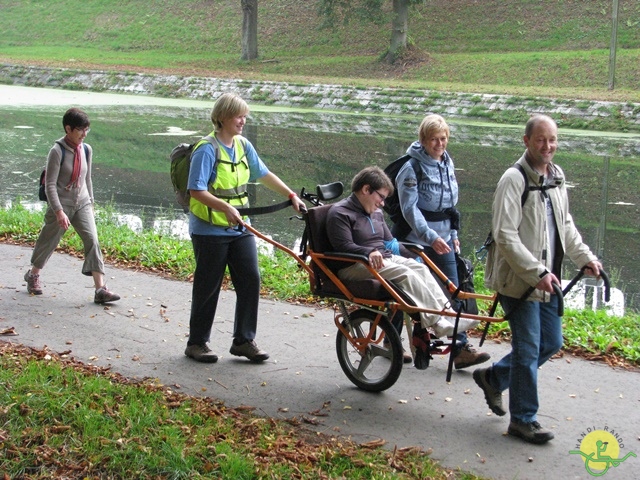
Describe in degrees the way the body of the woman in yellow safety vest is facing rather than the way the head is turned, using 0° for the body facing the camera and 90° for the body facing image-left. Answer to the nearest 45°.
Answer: approximately 315°

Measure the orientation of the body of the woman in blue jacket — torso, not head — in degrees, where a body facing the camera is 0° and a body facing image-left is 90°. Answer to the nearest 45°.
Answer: approximately 315°

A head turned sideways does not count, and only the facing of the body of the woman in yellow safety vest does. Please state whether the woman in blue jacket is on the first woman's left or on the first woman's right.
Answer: on the first woman's left

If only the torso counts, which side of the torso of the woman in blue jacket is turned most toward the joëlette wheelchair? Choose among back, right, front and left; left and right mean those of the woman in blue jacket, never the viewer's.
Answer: right

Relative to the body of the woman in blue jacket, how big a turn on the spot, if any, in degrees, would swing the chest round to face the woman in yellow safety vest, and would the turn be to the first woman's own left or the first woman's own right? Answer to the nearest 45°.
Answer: approximately 135° to the first woman's own right

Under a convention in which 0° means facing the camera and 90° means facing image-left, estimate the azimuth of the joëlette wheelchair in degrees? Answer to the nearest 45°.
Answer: approximately 315°
